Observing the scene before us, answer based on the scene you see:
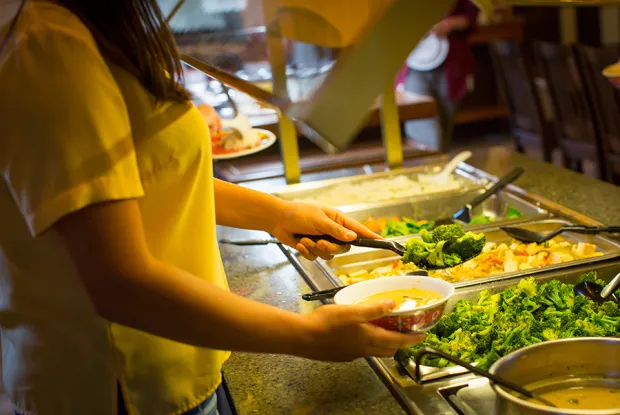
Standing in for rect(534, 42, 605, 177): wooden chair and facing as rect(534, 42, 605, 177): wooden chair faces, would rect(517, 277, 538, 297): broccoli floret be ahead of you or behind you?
behind

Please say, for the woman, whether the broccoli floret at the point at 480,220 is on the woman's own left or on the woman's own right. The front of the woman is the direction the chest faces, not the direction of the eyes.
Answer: on the woman's own left

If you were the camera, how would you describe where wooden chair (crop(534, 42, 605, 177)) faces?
facing away from the viewer and to the right of the viewer

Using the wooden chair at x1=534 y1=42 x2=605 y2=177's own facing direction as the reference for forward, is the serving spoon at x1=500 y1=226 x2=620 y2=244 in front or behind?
behind

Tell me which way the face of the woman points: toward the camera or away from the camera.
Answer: away from the camera

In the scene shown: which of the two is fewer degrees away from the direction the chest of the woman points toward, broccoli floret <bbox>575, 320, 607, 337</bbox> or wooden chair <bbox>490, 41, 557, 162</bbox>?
the broccoli floret

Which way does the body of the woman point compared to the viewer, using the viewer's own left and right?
facing to the right of the viewer

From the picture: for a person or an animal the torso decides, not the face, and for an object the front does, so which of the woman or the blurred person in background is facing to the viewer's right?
the woman

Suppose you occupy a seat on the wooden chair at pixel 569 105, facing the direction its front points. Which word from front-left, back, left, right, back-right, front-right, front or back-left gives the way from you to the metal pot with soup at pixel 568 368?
back-right

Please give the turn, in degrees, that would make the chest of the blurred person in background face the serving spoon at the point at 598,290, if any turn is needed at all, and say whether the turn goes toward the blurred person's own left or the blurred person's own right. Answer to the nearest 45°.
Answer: approximately 90° to the blurred person's own left
